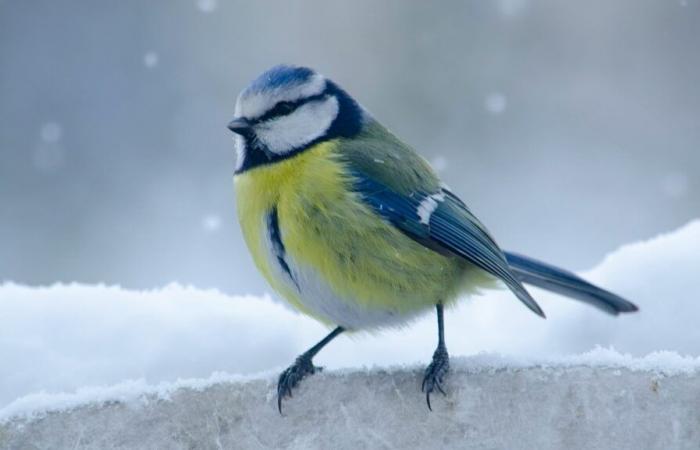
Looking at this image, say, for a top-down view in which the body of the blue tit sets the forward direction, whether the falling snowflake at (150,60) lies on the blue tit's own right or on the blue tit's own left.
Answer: on the blue tit's own right

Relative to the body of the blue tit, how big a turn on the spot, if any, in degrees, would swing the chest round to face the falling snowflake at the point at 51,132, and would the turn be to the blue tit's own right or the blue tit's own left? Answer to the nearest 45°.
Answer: approximately 90° to the blue tit's own right

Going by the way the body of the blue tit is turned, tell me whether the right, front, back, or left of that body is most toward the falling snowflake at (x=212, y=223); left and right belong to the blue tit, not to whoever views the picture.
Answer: right

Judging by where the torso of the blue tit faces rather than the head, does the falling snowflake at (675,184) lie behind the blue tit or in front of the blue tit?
behind

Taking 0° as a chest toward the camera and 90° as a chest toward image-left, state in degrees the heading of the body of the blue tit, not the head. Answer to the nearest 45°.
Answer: approximately 45°
